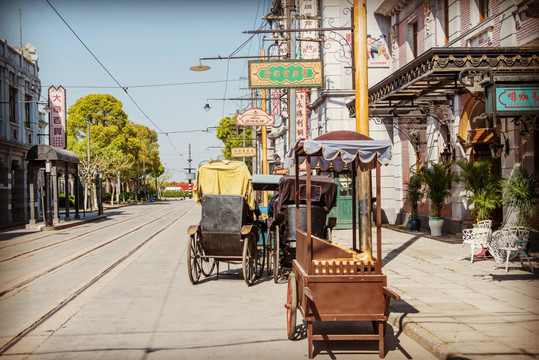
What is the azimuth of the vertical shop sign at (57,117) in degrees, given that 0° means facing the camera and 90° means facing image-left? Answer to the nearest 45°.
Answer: approximately 0°

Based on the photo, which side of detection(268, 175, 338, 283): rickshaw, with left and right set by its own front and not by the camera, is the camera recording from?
back

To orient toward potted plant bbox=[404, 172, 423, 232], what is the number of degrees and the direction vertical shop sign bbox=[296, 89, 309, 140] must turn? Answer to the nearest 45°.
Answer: approximately 45° to its left

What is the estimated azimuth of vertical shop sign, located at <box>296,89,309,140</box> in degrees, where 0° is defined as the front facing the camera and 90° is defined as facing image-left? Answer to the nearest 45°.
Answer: approximately 0°

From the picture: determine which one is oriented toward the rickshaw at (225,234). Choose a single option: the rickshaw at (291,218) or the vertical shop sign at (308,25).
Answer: the vertical shop sign

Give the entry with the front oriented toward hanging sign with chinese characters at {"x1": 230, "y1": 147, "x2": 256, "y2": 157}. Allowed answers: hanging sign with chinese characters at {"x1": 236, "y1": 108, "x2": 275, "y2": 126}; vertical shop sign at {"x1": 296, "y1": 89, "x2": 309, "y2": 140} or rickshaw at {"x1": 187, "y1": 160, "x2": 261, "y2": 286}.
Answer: the rickshaw

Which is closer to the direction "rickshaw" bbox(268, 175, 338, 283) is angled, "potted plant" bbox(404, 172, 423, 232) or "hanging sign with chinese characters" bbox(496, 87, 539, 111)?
the potted plant

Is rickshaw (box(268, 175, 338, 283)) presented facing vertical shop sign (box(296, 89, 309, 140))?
yes

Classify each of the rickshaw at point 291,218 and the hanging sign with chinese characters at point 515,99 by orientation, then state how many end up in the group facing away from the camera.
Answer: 1

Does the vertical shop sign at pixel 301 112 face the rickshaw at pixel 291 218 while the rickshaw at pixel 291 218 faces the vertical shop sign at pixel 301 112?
yes
